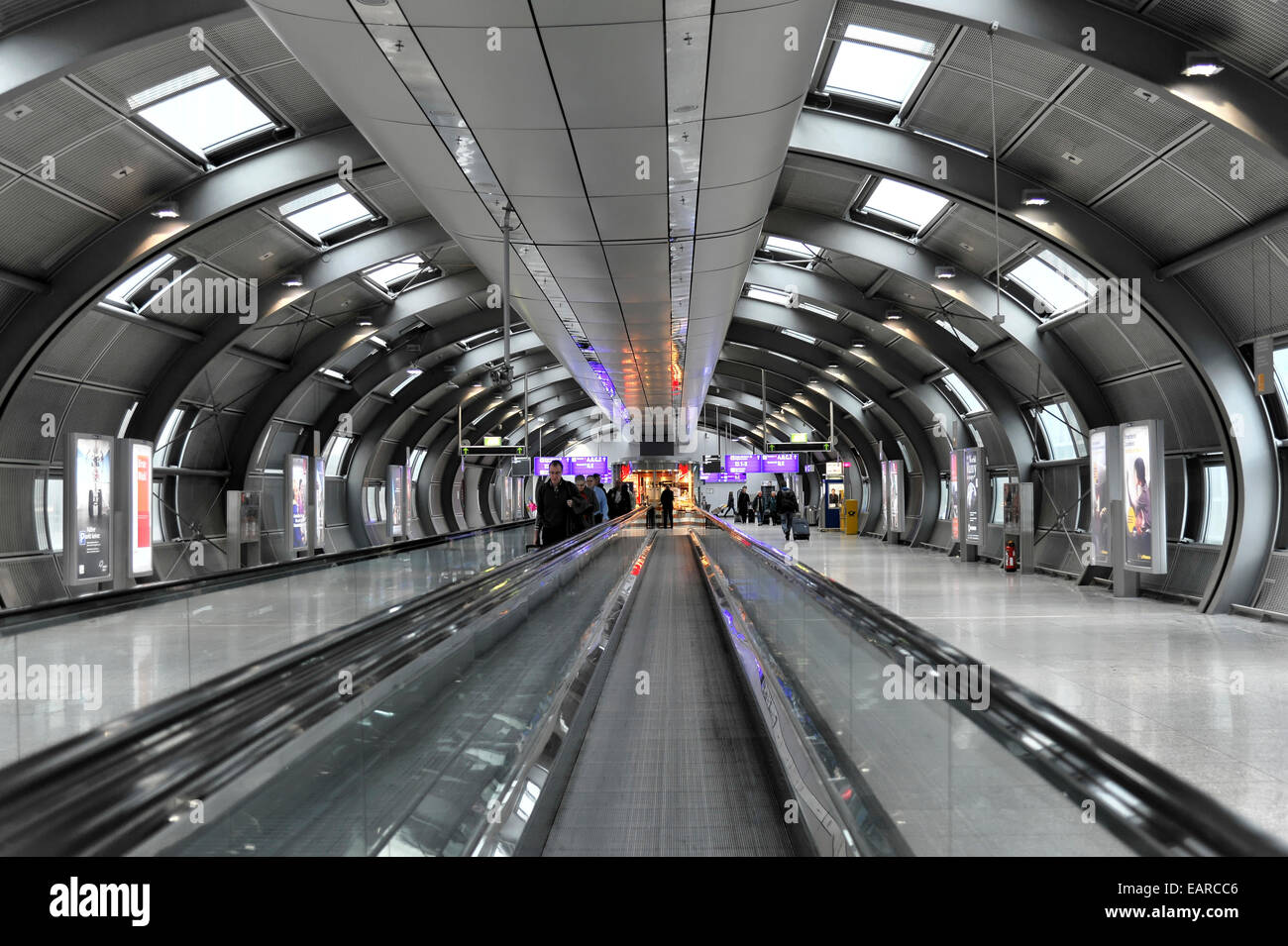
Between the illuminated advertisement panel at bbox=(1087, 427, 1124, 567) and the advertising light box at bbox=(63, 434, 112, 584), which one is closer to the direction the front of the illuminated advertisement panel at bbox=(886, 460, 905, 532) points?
the advertising light box

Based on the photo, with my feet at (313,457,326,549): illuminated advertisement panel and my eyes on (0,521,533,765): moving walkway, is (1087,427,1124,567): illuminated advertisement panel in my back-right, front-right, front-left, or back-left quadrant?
front-left

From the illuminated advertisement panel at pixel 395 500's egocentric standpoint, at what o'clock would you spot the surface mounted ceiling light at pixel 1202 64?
The surface mounted ceiling light is roughly at 1 o'clock from the illuminated advertisement panel.

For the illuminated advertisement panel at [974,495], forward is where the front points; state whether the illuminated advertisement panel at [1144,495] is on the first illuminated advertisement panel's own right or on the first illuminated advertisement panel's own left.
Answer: on the first illuminated advertisement panel's own left

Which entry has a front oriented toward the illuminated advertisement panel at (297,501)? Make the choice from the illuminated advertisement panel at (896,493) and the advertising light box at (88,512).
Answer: the illuminated advertisement panel at (896,493)

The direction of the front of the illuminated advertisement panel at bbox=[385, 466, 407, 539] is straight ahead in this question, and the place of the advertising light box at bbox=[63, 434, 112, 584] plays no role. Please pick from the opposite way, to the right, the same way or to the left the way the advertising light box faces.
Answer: the same way

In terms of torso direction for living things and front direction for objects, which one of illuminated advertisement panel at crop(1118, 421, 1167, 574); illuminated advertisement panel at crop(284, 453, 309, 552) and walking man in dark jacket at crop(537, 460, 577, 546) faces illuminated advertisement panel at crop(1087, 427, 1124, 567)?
illuminated advertisement panel at crop(284, 453, 309, 552)

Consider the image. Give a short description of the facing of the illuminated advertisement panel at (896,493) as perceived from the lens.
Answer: facing the viewer and to the left of the viewer

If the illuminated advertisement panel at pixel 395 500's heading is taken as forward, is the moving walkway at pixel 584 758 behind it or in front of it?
in front

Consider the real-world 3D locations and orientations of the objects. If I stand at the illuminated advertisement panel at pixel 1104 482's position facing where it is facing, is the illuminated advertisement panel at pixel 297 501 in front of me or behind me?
in front

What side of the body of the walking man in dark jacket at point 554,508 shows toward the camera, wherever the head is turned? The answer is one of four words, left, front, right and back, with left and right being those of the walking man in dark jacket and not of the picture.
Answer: front

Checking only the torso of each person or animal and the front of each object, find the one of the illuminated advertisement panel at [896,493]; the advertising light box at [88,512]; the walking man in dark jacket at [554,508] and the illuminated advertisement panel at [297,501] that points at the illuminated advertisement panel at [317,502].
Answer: the illuminated advertisement panel at [896,493]
